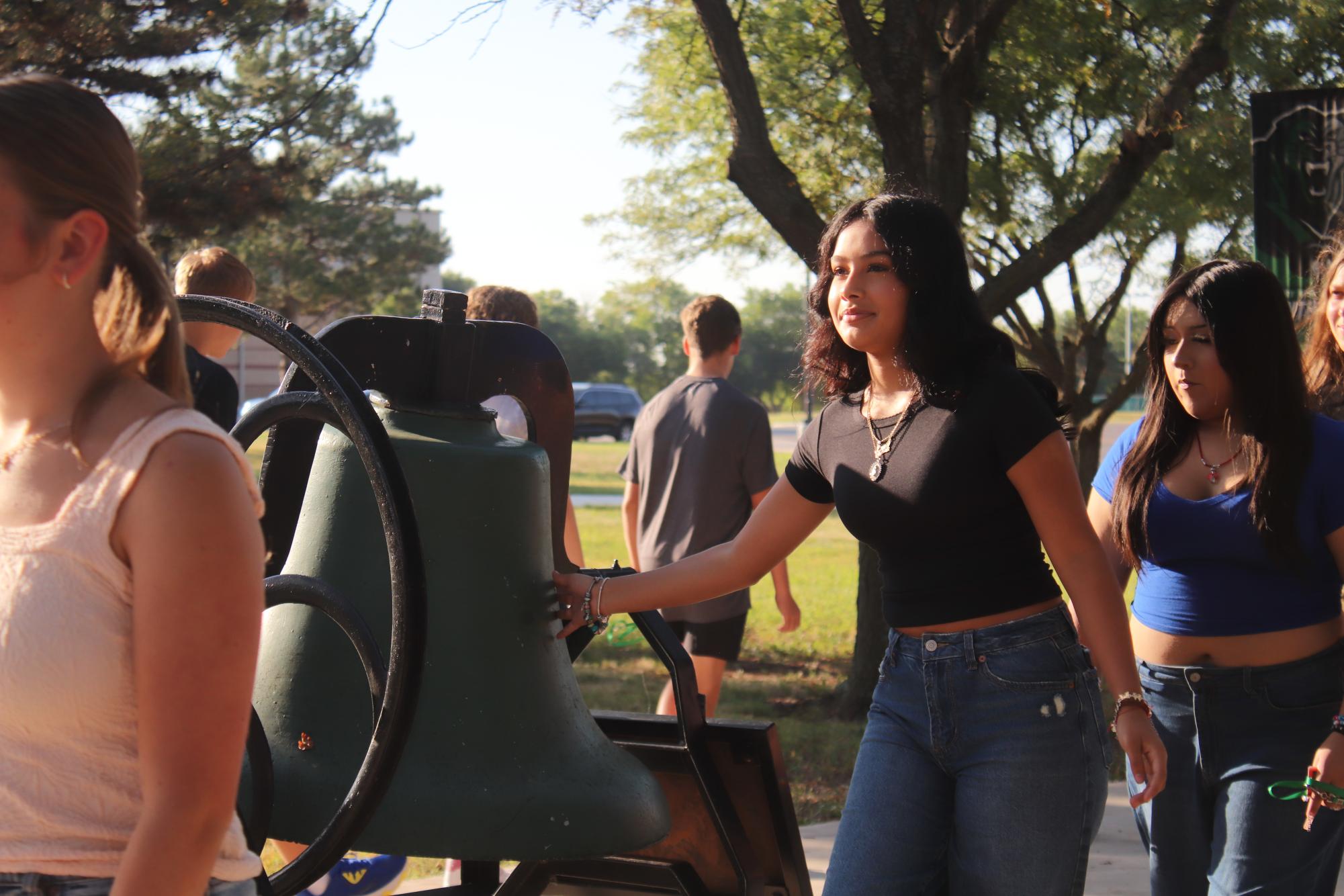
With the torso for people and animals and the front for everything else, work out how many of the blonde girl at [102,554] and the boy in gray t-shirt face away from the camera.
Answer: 1

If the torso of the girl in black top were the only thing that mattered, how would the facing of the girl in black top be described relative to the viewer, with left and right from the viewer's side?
facing the viewer and to the left of the viewer

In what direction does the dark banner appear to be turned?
toward the camera

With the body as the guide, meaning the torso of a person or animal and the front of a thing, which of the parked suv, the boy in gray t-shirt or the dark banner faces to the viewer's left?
the parked suv

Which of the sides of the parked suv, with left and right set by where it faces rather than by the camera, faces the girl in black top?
left

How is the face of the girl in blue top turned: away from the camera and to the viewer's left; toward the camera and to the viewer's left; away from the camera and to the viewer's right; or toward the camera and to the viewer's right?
toward the camera and to the viewer's left

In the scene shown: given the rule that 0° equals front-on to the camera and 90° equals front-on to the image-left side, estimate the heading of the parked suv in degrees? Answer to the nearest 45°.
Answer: approximately 90°

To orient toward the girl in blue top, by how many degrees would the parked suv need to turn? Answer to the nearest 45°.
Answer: approximately 90° to its left

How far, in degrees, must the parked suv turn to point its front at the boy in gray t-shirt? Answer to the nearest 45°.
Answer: approximately 90° to its left

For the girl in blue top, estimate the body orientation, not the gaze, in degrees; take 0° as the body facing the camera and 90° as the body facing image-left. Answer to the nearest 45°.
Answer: approximately 45°

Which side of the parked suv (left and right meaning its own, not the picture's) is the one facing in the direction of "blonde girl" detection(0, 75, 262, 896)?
left

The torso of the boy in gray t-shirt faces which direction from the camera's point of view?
away from the camera
